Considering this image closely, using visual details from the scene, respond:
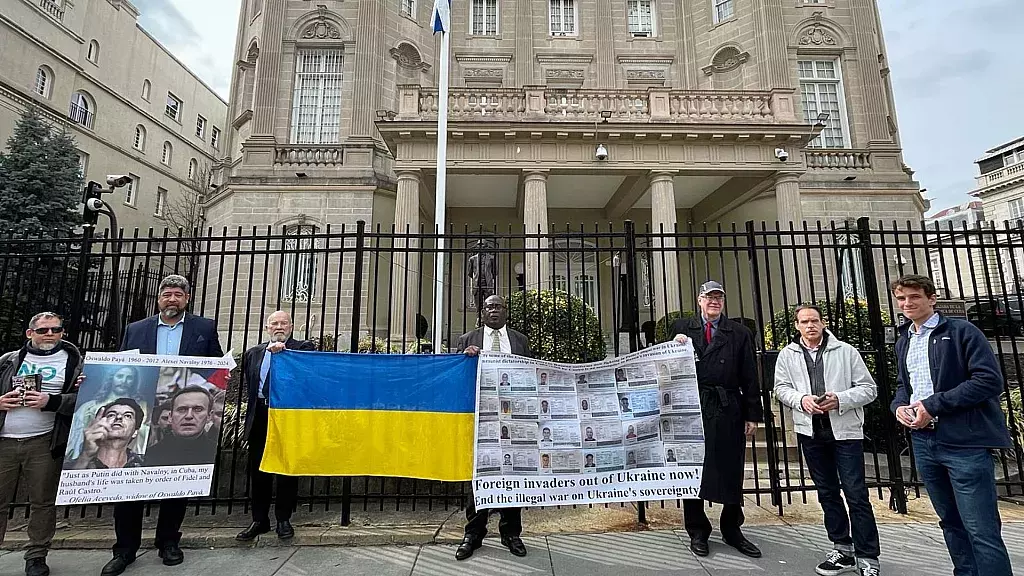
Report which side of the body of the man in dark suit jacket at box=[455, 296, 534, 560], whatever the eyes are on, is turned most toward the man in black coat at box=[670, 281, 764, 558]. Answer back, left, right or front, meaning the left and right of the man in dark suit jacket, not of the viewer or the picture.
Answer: left

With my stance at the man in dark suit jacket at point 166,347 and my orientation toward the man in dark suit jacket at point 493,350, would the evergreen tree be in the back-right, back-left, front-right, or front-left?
back-left

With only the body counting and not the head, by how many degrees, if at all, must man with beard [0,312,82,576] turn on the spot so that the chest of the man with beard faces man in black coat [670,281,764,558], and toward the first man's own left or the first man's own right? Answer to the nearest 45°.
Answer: approximately 45° to the first man's own left

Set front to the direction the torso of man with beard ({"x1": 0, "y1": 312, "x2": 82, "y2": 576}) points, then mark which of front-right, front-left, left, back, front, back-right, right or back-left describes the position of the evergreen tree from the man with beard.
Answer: back

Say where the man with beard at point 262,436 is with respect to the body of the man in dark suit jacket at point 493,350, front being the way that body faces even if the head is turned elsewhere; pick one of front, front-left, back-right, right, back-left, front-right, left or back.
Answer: right

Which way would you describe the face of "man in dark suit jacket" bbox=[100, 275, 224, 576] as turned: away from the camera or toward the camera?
toward the camera

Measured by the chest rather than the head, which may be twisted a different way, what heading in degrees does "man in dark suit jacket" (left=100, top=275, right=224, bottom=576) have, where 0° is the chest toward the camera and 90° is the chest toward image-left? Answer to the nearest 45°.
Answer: approximately 0°

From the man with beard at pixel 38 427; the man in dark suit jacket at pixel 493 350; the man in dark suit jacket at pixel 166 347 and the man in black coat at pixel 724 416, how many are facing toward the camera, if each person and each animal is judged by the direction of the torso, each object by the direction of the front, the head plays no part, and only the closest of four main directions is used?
4

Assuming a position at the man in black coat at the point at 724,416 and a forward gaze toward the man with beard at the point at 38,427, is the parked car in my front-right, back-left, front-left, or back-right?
back-right

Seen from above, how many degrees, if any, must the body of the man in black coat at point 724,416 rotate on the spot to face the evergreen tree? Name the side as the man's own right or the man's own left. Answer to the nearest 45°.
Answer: approximately 90° to the man's own right

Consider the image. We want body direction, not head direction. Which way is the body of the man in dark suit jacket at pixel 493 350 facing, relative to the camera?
toward the camera

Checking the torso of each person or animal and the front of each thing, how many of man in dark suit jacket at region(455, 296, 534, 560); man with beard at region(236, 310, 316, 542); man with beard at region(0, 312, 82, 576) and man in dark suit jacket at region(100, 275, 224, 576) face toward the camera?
4

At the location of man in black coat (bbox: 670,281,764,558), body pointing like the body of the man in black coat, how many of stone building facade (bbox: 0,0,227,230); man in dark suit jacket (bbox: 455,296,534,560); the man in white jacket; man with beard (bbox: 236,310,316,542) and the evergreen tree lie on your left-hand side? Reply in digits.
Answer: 1
